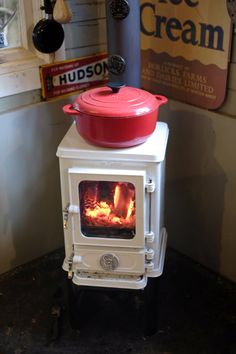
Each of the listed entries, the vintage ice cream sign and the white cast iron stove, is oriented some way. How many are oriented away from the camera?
0

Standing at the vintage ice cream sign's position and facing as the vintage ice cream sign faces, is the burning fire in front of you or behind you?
in front

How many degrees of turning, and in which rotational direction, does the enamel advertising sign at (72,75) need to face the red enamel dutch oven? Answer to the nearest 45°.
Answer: approximately 45° to its right

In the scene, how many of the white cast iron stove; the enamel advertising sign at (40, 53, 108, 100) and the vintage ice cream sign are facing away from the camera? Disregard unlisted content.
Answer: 0

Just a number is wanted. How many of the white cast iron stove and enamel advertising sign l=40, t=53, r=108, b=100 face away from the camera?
0

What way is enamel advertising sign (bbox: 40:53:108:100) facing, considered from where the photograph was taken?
facing the viewer and to the right of the viewer

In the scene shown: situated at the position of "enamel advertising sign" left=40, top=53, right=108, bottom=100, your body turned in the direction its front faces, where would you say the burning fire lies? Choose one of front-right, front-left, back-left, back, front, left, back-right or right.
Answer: front-right

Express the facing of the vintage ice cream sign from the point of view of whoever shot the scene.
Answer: facing the viewer and to the left of the viewer

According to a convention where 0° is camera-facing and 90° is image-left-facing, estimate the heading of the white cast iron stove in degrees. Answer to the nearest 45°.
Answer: approximately 0°

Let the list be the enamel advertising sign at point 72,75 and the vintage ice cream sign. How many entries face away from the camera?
0
